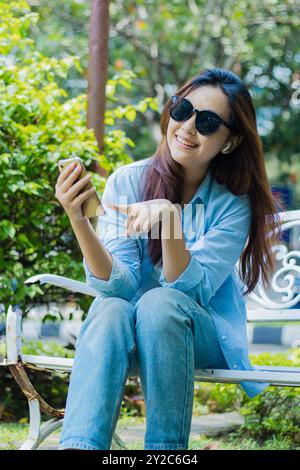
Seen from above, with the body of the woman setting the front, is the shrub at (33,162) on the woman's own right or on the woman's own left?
on the woman's own right

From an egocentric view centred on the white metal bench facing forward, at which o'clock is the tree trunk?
The tree trunk is roughly at 4 o'clock from the white metal bench.

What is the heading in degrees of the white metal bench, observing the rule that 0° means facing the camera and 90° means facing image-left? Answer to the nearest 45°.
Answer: approximately 45°

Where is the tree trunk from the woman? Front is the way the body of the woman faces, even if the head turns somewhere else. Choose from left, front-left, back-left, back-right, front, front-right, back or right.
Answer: back-right

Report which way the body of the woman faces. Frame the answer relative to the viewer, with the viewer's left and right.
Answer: facing the viewer and to the left of the viewer

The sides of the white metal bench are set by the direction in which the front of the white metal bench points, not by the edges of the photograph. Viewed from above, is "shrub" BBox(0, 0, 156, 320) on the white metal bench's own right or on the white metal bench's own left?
on the white metal bench's own right
